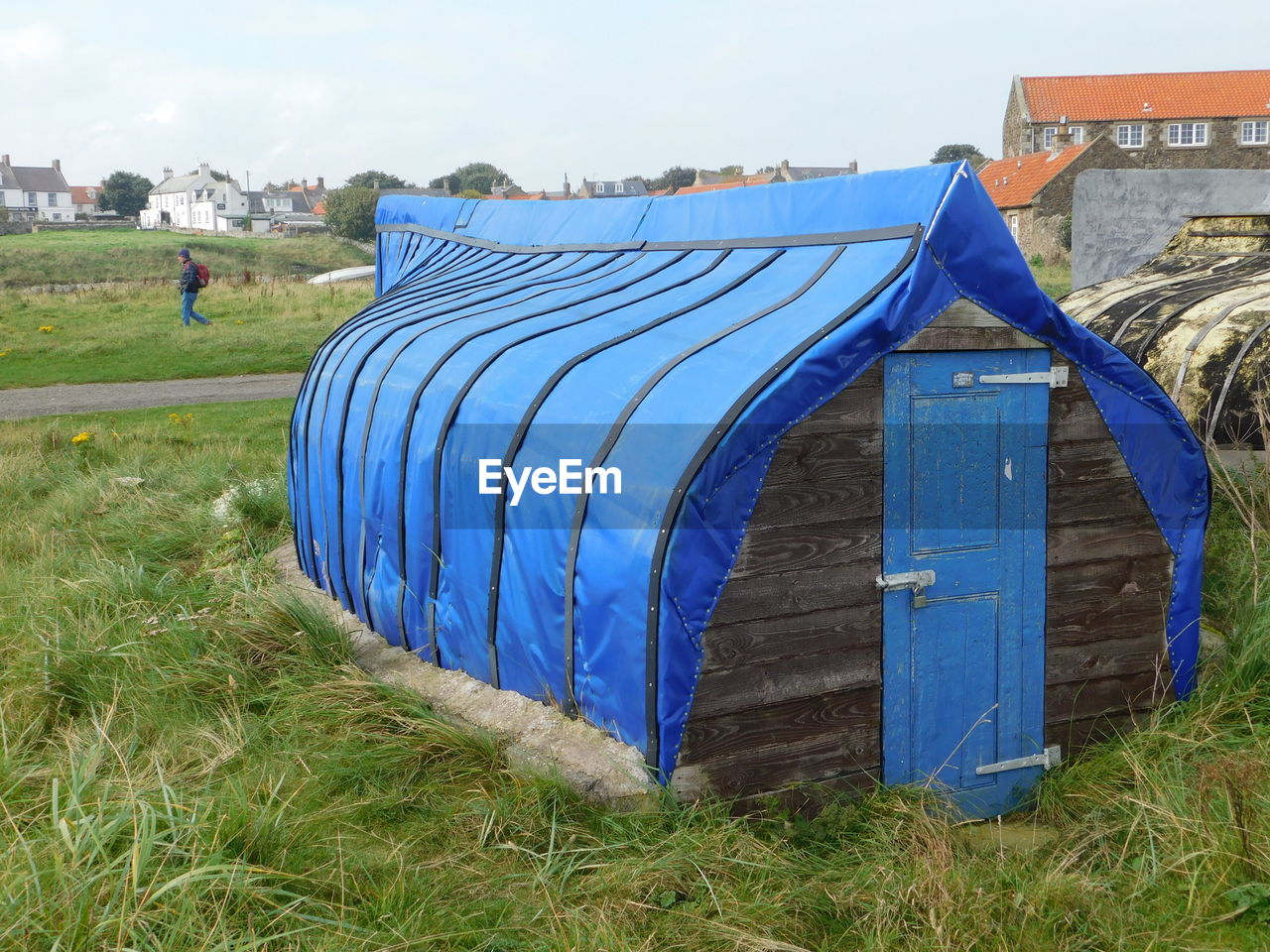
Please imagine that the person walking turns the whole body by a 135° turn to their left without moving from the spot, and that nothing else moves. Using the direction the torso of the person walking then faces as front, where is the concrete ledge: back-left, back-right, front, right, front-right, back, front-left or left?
front-right

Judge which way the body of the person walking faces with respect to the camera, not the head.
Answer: to the viewer's left

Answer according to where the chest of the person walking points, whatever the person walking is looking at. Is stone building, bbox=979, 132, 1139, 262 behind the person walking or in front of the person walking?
behind
